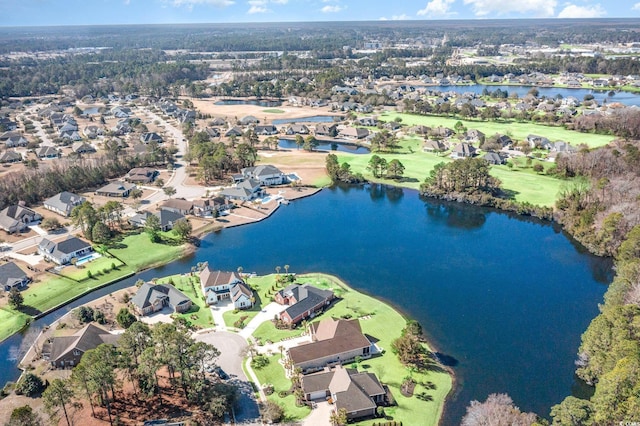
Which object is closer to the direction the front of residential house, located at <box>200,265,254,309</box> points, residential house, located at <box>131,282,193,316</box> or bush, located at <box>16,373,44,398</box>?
the bush

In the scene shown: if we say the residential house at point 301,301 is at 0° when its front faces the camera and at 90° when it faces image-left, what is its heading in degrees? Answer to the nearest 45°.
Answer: approximately 45°

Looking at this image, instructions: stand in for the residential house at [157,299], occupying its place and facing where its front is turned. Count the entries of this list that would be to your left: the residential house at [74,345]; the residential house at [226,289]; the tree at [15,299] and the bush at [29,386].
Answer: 1

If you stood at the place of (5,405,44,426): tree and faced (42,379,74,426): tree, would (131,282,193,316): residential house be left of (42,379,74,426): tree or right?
left

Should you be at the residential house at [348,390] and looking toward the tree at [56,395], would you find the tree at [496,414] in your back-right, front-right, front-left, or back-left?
back-left

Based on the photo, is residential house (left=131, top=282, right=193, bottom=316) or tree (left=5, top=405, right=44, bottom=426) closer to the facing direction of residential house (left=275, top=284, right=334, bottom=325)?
the tree

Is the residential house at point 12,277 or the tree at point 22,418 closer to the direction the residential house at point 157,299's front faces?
the tree

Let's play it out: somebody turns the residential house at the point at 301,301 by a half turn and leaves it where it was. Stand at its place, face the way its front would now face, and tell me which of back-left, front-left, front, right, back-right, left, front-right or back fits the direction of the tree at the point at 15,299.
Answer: back-left

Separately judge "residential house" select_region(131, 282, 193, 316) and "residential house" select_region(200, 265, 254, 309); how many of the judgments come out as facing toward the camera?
2

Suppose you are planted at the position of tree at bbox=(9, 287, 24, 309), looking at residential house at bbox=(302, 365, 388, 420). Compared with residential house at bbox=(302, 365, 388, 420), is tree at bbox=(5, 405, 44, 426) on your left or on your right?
right

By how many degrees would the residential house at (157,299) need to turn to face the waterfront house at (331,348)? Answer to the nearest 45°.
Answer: approximately 45° to its left
